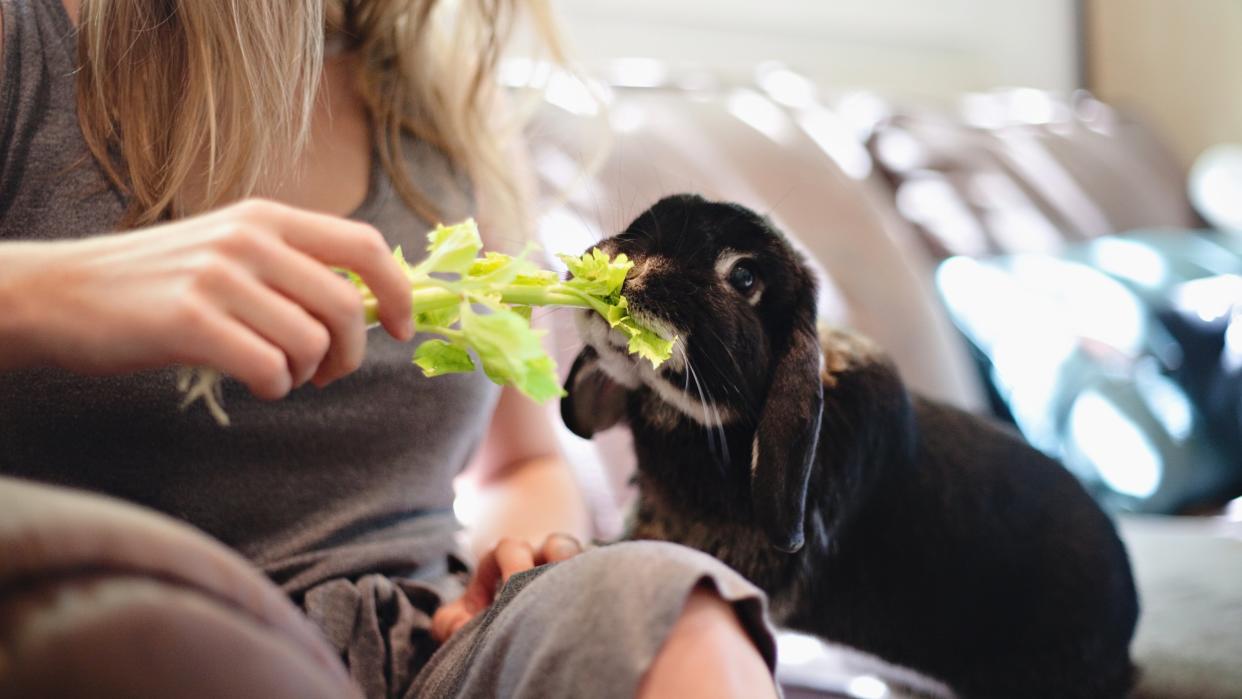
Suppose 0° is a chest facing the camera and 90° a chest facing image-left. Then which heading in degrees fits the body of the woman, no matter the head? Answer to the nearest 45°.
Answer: approximately 315°

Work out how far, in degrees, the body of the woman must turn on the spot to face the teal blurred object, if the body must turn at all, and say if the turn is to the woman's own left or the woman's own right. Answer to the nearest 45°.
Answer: approximately 90° to the woman's own left
